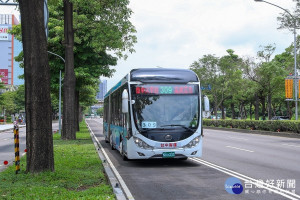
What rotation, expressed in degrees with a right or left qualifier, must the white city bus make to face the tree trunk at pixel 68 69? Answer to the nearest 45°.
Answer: approximately 135° to its right

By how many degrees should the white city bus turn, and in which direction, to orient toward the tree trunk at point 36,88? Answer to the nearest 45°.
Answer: approximately 45° to its right

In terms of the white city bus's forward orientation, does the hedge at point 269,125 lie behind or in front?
behind

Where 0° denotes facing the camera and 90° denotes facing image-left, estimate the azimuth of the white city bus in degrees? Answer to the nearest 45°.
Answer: approximately 0°

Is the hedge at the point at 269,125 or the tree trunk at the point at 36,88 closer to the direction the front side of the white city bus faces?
the tree trunk
